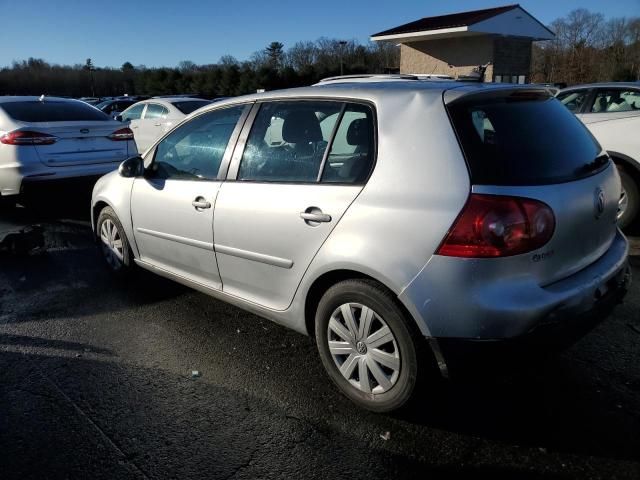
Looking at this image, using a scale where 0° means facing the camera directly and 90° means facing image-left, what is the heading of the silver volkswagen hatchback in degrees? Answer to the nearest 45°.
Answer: approximately 135°

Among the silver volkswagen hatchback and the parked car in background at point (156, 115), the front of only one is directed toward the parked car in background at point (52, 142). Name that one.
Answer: the silver volkswagen hatchback

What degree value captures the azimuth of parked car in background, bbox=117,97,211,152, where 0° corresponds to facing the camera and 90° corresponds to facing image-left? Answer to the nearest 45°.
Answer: approximately 135°

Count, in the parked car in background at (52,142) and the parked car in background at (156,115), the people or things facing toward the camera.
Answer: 0

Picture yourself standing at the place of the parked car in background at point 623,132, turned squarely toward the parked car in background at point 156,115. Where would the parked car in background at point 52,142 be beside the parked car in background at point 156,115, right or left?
left

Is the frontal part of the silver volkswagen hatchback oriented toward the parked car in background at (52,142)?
yes

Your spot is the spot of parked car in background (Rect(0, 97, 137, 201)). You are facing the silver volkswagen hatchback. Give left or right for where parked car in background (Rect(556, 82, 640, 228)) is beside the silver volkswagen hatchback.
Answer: left

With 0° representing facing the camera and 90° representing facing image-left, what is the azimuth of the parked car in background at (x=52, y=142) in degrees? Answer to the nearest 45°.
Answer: approximately 135°

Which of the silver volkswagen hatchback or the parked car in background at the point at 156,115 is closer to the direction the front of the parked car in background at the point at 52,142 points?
the parked car in background

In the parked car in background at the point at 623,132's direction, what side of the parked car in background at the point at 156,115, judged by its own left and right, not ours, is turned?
back
